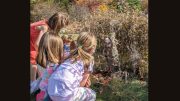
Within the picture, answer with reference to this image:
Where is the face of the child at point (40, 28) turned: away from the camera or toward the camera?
away from the camera

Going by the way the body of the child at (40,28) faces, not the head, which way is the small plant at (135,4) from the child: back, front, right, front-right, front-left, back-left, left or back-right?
front
